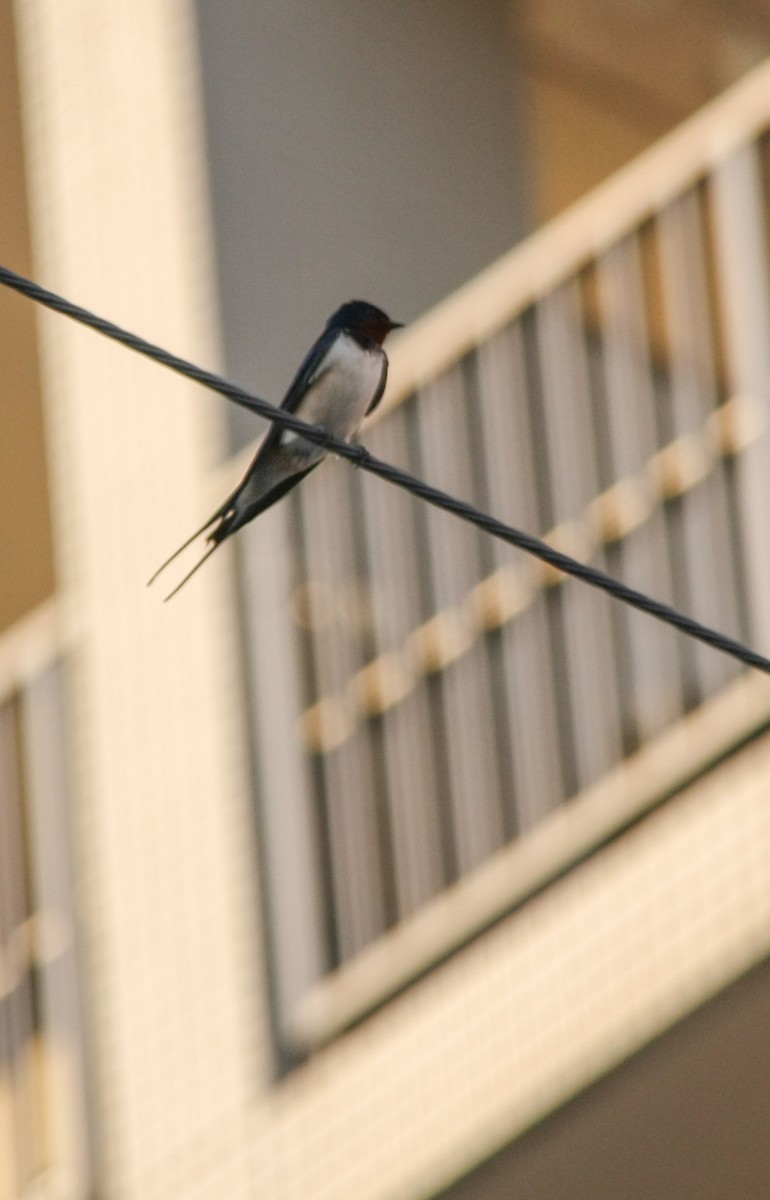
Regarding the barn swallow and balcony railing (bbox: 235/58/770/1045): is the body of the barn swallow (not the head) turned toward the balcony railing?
no

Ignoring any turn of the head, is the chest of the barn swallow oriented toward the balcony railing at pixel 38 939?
no

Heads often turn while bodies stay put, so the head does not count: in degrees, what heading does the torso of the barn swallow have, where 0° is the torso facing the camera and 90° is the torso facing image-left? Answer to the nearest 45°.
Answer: approximately 315°
